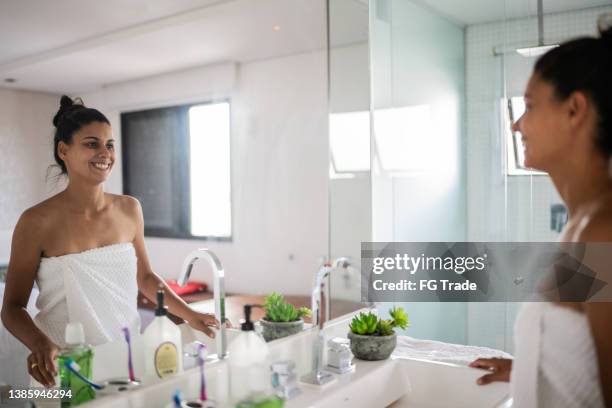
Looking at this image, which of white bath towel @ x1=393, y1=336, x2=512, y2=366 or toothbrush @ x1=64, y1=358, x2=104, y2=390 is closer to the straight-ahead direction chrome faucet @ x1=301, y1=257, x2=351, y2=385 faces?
the white bath towel

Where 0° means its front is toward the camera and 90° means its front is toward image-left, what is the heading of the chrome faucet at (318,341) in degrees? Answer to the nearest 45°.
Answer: approximately 270°

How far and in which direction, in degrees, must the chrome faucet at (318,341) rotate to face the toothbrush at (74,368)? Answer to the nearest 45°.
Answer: approximately 135° to its right

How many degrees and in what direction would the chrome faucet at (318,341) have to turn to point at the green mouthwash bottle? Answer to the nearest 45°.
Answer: approximately 135° to its right

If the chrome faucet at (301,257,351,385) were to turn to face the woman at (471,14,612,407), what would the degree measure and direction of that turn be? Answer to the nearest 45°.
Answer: approximately 45° to its right

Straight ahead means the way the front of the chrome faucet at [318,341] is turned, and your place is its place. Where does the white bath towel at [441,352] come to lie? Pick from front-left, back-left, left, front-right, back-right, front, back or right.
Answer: front-left
